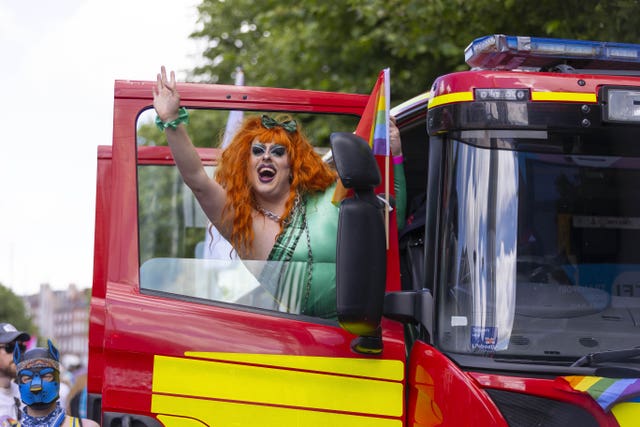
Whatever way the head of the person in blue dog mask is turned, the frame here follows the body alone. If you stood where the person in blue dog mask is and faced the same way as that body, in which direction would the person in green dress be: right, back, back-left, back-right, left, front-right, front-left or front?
front-left

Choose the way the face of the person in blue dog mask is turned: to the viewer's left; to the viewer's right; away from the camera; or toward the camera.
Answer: toward the camera

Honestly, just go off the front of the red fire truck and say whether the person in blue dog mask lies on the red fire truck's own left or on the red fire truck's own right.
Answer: on the red fire truck's own right

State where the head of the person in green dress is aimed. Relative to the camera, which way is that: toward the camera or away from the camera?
toward the camera

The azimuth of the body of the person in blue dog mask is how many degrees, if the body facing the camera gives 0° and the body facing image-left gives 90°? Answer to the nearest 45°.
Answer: approximately 0°

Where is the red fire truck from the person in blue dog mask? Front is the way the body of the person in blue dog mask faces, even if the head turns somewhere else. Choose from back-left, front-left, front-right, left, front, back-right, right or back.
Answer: front-left

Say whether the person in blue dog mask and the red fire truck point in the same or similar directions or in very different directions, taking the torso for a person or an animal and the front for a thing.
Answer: same or similar directions

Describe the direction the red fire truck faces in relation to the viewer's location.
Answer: facing the viewer
